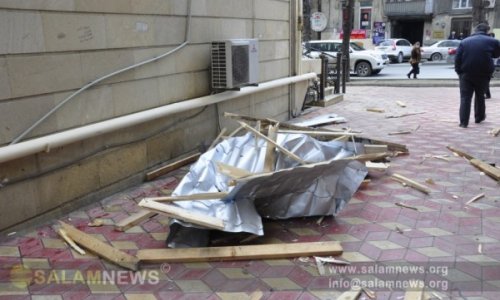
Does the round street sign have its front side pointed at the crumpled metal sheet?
yes

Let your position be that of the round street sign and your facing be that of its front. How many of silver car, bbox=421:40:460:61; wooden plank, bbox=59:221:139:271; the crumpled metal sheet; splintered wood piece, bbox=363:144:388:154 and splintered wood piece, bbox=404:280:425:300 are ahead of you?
4

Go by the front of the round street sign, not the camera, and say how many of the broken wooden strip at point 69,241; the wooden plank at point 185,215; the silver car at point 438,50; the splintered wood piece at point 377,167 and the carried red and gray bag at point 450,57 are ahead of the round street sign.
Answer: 3

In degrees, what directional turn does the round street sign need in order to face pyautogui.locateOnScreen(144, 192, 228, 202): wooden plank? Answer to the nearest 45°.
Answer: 0° — it already faces it

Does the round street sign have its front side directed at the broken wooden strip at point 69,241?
yes

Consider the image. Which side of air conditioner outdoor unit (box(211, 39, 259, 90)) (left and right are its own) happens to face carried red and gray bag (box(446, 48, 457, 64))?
left

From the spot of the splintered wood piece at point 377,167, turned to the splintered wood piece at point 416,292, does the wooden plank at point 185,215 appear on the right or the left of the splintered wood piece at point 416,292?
right

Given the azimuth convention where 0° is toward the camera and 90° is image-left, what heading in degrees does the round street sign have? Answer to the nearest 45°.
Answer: approximately 0°

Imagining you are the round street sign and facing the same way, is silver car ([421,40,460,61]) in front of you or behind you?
behind

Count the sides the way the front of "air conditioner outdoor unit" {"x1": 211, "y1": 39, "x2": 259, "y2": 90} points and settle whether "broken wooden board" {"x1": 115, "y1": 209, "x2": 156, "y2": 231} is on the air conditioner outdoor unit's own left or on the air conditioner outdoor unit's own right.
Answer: on the air conditioner outdoor unit's own right

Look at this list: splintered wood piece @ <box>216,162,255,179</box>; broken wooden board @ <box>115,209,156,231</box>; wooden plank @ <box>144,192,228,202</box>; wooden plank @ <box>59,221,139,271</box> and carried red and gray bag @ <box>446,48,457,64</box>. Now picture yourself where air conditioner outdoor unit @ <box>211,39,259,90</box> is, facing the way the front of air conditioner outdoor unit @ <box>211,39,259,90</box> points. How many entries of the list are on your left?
1

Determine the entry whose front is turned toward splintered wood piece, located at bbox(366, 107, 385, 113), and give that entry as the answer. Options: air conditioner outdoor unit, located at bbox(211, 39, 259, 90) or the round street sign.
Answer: the round street sign

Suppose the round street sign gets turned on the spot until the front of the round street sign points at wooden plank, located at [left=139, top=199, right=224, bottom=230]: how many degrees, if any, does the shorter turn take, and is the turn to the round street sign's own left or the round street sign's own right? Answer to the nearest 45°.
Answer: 0° — it already faces it

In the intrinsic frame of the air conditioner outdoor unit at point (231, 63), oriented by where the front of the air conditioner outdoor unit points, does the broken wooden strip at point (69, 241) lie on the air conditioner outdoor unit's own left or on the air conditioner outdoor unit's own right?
on the air conditioner outdoor unit's own right

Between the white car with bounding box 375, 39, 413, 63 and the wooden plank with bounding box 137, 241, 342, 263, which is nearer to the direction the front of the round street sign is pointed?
the wooden plank

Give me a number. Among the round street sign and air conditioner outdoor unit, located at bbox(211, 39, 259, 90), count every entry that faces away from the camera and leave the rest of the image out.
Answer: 0

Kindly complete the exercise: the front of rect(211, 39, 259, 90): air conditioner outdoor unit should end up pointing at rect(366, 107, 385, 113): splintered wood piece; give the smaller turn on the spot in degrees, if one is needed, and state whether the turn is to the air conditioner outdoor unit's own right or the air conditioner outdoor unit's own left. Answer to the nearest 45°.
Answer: approximately 90° to the air conditioner outdoor unit's own left

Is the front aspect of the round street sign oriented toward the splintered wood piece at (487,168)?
yes

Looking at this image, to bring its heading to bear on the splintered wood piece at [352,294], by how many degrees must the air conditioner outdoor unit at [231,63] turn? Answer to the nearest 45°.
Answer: approximately 45° to its right
